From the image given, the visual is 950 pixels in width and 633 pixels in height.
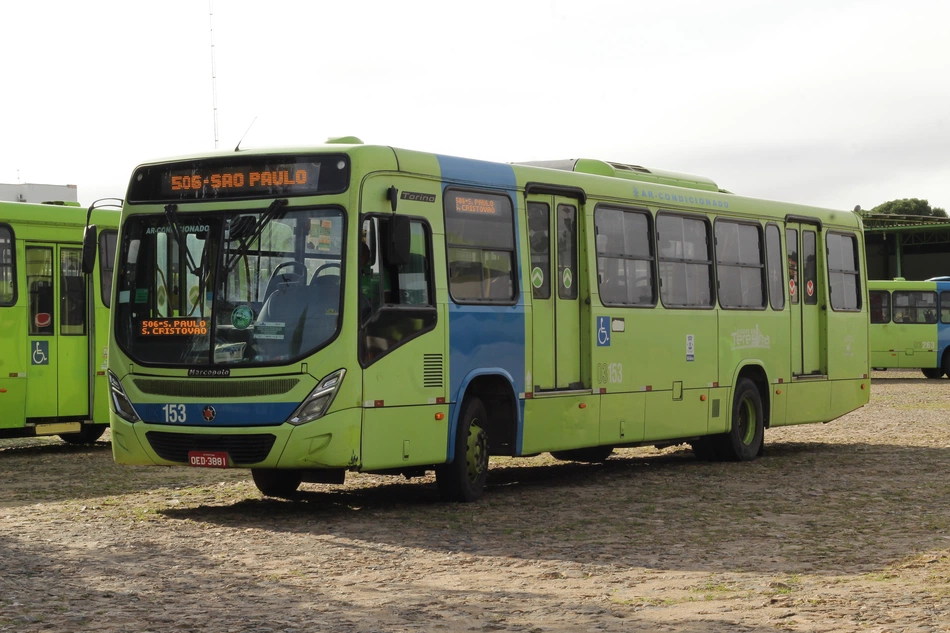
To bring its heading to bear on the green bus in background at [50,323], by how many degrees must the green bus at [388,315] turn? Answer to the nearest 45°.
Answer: approximately 90° to its right

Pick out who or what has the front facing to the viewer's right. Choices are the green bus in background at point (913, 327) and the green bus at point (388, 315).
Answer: the green bus in background

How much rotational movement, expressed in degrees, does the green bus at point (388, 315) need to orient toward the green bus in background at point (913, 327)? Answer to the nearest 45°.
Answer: approximately 180°

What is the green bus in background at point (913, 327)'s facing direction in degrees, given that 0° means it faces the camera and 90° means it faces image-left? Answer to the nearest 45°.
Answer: approximately 270°

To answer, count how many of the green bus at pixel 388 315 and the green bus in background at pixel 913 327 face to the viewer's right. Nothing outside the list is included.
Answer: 1

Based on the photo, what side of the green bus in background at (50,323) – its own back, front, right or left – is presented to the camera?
right

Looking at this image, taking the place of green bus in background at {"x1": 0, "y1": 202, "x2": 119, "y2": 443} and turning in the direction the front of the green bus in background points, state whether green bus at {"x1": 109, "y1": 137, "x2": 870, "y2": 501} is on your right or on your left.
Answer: on your right
